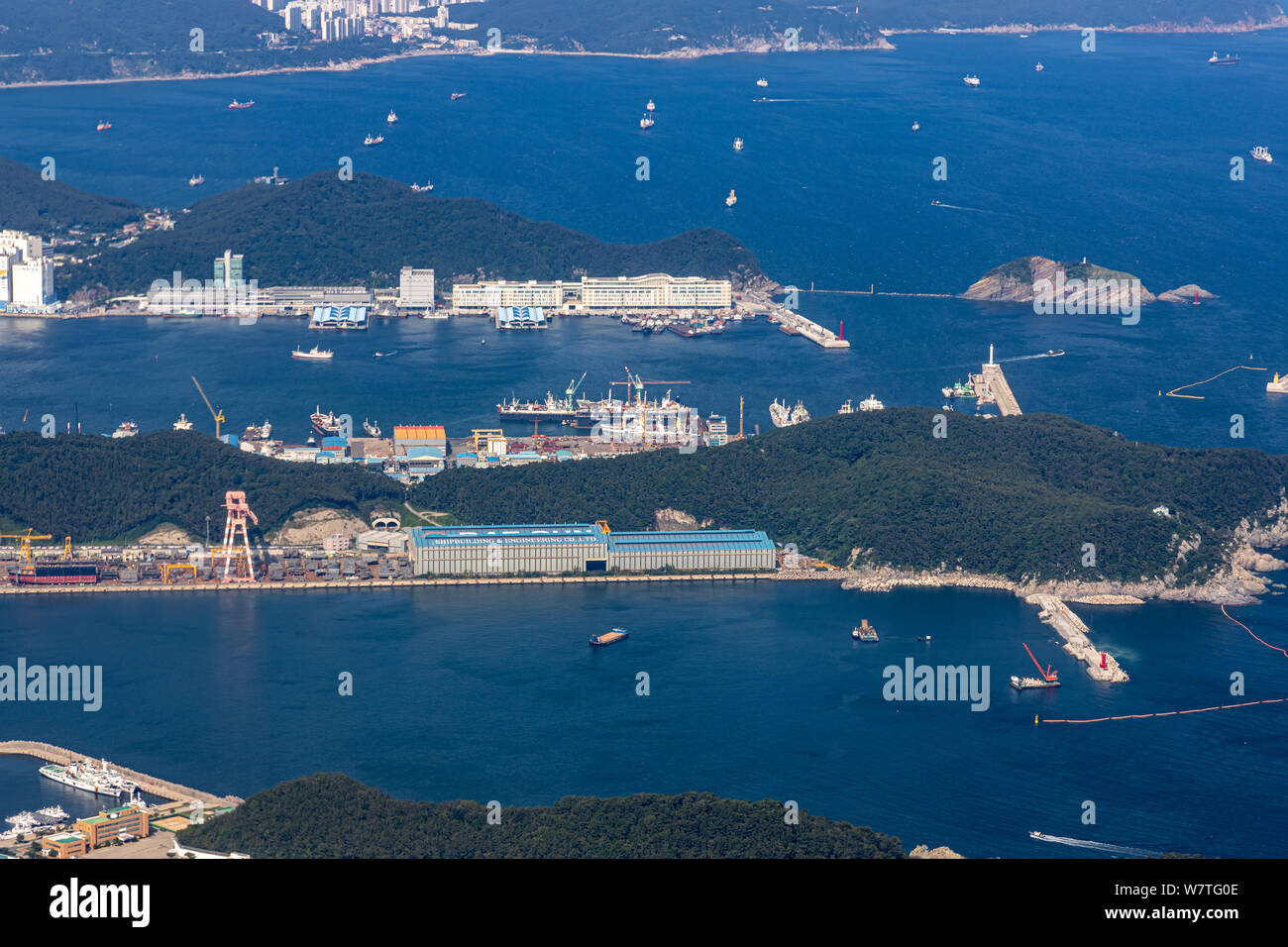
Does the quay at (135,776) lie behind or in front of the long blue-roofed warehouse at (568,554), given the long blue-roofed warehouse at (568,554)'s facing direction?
in front

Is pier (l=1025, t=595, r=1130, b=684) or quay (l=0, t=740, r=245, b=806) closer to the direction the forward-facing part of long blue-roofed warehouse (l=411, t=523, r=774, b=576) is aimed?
the quay

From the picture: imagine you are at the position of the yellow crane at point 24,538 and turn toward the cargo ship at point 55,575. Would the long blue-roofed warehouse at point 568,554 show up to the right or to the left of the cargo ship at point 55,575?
left

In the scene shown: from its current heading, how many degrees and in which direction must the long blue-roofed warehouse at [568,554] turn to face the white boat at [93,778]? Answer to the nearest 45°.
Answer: approximately 45° to its right

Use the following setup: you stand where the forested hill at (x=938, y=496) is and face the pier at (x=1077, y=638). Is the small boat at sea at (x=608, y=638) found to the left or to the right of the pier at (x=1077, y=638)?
right

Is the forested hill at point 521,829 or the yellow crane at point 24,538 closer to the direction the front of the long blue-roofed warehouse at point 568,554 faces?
the forested hill

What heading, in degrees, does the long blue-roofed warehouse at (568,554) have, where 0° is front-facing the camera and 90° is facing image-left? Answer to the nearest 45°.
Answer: approximately 0°

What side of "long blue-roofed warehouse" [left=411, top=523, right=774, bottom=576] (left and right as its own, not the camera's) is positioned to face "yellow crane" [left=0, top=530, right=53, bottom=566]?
right

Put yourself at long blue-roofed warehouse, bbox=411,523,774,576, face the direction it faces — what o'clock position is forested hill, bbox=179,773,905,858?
The forested hill is roughly at 12 o'clock from the long blue-roofed warehouse.

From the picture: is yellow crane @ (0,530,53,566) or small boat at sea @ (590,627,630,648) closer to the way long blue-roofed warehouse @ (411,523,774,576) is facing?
the small boat at sea

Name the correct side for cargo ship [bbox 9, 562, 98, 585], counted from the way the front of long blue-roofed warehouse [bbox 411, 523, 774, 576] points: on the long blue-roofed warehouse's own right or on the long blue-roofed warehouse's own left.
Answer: on the long blue-roofed warehouse's own right

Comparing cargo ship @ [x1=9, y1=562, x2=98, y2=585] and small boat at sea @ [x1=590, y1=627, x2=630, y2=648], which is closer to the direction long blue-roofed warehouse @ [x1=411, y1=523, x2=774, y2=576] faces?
the small boat at sea
